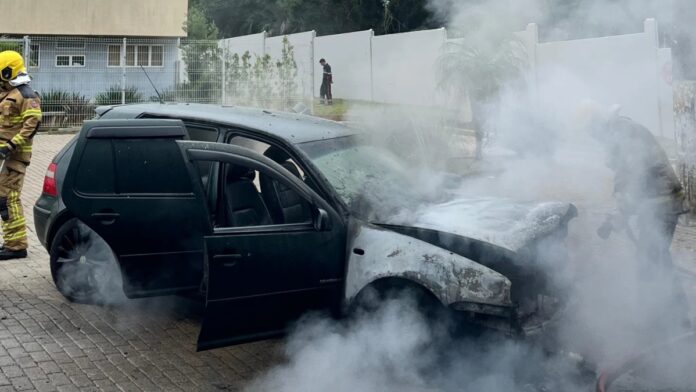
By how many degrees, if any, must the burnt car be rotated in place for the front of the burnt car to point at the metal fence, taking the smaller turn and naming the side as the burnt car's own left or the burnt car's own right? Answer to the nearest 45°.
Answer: approximately 135° to the burnt car's own left

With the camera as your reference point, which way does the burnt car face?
facing the viewer and to the right of the viewer

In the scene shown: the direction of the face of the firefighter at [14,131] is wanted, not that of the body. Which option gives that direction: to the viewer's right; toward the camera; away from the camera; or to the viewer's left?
to the viewer's right

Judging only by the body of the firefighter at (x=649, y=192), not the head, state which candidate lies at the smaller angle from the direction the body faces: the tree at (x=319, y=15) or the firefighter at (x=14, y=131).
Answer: the firefighter

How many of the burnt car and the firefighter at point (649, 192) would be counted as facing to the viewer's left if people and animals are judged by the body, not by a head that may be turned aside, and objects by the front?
1

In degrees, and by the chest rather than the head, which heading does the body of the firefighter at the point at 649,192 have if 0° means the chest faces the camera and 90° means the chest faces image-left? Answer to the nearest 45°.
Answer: approximately 90°

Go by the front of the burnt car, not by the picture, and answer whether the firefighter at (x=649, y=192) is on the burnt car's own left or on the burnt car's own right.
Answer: on the burnt car's own left

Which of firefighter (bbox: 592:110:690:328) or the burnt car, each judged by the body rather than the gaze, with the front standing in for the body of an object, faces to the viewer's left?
the firefighter
